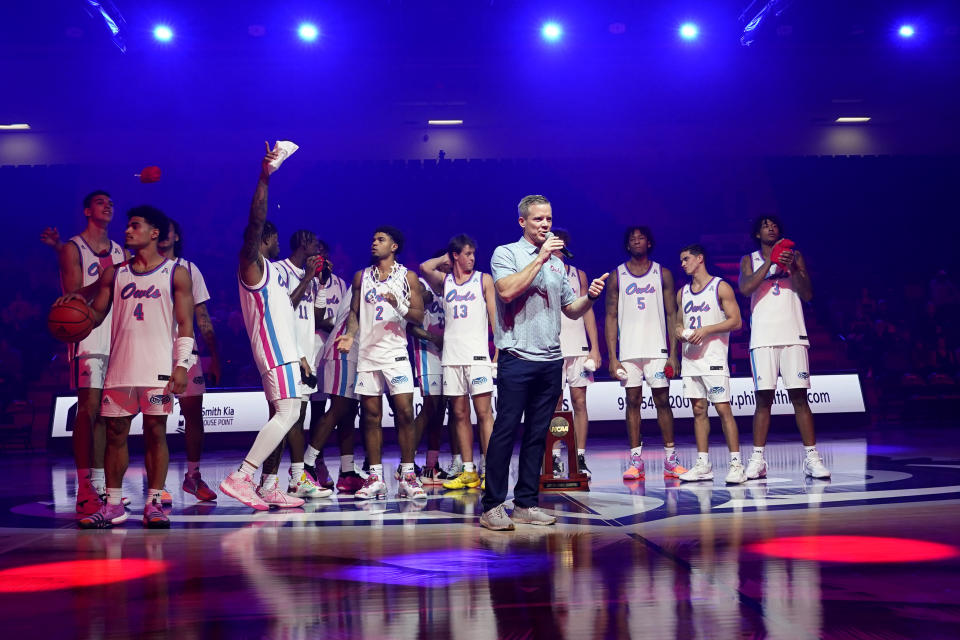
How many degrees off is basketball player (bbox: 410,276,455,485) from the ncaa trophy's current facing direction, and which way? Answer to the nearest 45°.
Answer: approximately 135° to its right

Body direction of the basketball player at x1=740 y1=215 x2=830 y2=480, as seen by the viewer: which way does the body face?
toward the camera

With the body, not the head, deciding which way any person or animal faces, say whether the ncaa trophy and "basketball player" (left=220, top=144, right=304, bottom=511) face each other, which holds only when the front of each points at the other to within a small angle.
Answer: no

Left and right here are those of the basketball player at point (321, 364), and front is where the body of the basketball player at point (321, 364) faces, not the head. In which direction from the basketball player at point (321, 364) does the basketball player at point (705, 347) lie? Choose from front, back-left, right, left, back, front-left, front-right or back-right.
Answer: front-left

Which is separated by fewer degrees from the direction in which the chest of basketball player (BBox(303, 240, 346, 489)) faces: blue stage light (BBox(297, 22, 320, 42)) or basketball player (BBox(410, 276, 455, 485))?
the basketball player

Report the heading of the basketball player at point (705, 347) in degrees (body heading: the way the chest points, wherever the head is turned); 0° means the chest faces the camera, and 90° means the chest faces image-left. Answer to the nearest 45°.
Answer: approximately 45°

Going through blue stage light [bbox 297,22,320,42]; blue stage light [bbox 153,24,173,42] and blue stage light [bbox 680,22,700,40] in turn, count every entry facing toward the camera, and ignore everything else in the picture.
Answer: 3

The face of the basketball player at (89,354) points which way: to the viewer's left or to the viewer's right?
to the viewer's right

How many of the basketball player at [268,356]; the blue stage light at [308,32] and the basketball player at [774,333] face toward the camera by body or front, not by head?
2

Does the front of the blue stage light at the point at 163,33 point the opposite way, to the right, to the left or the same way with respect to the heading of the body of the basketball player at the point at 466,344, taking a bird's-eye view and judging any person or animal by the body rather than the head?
the same way

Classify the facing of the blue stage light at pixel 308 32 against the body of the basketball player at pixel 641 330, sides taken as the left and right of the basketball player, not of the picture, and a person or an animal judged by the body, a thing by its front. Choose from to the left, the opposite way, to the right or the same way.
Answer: the same way

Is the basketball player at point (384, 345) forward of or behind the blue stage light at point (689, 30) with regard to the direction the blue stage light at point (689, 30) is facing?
forward

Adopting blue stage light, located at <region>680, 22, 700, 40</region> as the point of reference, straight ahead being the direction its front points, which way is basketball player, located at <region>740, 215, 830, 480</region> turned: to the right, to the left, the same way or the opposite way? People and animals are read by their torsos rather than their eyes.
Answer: the same way

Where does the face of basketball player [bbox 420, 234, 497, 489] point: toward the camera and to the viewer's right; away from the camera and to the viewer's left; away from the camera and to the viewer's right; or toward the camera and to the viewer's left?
toward the camera and to the viewer's right

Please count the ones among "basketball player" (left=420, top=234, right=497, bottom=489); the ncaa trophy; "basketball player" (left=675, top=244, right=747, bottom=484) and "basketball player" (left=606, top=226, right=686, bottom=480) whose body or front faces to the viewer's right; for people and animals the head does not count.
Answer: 0

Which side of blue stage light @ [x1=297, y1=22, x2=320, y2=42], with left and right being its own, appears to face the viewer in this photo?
front
